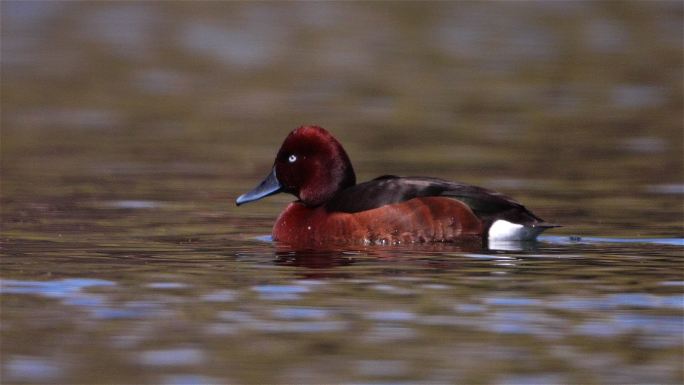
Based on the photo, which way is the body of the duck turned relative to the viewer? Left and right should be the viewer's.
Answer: facing to the left of the viewer
